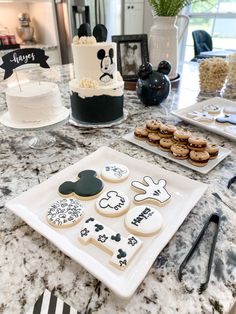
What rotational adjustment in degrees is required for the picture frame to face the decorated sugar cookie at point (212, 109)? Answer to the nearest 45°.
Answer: approximately 45° to its left

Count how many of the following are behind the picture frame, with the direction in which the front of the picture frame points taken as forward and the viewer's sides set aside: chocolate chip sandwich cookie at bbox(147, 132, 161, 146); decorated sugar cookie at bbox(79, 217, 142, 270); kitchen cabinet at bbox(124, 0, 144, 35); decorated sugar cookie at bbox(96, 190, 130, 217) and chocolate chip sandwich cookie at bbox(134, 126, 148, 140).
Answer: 1

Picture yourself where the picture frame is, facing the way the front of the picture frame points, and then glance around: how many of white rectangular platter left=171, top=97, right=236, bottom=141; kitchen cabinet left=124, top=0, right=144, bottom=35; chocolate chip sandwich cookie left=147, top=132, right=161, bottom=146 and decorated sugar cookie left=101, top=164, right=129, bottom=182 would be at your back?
1

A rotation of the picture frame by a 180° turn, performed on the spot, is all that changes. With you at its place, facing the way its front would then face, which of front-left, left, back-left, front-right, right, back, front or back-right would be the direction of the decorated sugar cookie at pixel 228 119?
back-right

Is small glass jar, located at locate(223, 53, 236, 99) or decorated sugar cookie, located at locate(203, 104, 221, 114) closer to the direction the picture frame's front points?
the decorated sugar cookie

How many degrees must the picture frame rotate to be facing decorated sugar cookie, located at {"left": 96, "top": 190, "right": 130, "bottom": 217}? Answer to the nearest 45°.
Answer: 0° — it already faces it

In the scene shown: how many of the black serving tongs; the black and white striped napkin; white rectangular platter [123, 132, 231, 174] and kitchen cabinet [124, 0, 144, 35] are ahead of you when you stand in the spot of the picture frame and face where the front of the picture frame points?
3

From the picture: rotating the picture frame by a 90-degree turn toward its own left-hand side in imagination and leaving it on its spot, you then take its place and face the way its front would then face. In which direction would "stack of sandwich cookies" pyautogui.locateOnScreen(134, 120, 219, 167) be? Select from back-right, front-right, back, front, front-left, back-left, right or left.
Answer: right

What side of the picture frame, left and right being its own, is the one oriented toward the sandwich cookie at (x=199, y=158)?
front

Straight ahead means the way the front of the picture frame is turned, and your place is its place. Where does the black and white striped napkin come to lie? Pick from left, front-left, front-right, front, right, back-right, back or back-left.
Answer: front

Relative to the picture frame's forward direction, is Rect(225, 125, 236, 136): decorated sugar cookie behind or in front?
in front

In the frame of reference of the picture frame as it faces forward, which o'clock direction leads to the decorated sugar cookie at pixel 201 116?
The decorated sugar cookie is roughly at 11 o'clock from the picture frame.

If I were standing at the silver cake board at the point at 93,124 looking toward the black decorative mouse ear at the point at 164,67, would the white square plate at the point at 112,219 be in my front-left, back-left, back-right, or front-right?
back-right

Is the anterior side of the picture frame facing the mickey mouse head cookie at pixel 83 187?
yes

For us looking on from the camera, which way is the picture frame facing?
facing the viewer

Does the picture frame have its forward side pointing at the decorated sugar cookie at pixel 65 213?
yes

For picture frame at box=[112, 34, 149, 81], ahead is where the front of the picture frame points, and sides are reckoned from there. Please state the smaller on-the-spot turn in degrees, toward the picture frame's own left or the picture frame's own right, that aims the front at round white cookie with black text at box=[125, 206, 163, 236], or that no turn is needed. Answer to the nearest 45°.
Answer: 0° — it already faces it

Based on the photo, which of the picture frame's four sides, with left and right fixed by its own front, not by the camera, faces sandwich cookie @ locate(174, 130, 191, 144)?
front
